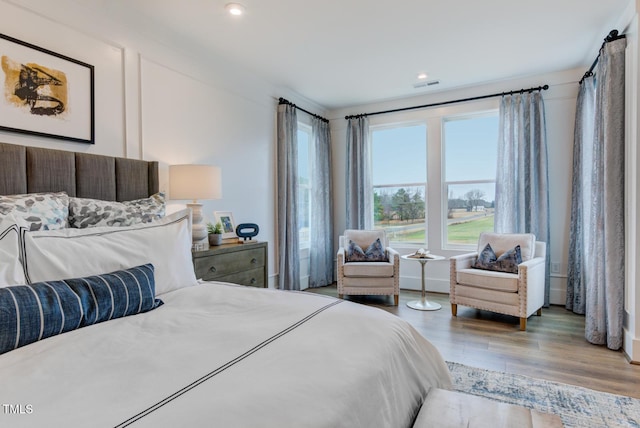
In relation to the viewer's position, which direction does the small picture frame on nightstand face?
facing the viewer and to the right of the viewer

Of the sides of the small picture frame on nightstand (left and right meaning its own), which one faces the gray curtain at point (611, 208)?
front

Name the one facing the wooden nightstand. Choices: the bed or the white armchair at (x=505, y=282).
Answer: the white armchair

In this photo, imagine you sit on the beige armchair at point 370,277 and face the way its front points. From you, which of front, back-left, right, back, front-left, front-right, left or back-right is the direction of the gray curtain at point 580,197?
left

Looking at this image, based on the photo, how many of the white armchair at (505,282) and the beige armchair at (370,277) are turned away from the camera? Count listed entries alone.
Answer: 0

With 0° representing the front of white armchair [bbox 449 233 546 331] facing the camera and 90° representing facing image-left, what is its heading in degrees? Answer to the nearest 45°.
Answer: approximately 45°

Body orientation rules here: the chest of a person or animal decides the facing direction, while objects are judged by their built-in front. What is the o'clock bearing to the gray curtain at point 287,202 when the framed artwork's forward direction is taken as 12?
The gray curtain is roughly at 10 o'clock from the framed artwork.

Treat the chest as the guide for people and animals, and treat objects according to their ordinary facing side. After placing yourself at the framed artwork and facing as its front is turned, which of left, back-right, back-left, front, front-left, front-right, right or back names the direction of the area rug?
front

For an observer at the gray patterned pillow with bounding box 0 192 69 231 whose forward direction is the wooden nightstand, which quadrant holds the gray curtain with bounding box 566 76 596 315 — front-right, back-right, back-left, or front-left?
front-right

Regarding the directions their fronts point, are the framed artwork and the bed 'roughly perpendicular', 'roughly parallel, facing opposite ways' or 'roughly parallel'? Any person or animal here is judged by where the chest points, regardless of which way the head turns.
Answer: roughly parallel

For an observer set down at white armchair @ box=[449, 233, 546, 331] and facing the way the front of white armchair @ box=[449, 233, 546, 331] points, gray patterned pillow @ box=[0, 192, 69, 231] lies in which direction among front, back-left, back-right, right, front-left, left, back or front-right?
front

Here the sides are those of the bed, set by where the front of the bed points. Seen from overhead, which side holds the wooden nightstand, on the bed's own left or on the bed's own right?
on the bed's own left

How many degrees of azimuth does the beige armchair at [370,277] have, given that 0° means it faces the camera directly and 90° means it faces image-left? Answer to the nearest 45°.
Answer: approximately 0°

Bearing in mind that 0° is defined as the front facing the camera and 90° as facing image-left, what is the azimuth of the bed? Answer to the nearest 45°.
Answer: approximately 315°

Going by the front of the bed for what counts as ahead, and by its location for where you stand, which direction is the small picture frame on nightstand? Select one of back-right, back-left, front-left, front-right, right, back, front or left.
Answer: back-left

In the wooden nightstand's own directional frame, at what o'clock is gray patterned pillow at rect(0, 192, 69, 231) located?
The gray patterned pillow is roughly at 3 o'clock from the wooden nightstand.

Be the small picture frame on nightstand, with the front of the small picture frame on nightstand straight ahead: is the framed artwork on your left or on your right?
on your right

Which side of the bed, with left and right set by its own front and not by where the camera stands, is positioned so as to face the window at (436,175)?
left

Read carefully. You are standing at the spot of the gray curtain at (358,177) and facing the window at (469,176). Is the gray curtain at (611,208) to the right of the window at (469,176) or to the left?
right
